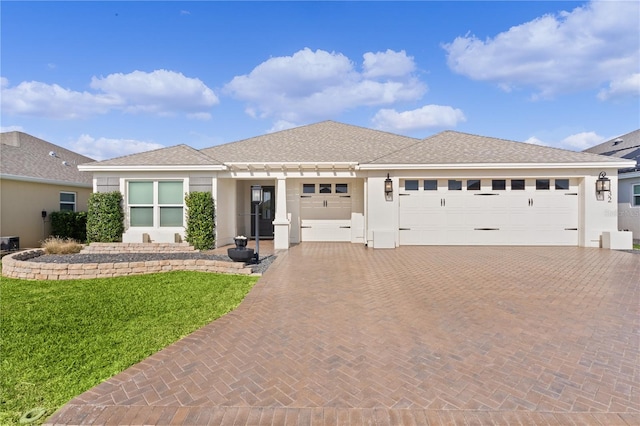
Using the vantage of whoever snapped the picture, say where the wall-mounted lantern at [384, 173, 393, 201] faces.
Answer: facing the viewer

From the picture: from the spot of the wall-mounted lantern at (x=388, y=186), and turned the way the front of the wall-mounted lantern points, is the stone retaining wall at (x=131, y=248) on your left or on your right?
on your right

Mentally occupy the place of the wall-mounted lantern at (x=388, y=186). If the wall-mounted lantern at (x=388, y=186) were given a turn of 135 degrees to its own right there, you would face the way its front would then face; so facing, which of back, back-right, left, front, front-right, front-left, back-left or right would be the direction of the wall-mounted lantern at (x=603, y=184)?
back-right

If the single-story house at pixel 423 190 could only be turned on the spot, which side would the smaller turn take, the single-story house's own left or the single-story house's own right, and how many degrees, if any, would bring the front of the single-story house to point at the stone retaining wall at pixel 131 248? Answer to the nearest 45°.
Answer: approximately 90° to the single-story house's own right

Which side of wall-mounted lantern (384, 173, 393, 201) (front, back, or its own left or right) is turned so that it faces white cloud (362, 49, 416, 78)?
back

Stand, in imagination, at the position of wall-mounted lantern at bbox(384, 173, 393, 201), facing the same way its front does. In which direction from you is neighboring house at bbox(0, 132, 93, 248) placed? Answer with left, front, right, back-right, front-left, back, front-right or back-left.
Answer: right

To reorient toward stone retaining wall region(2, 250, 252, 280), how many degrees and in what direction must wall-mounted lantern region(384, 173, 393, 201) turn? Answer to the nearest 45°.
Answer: approximately 45° to its right

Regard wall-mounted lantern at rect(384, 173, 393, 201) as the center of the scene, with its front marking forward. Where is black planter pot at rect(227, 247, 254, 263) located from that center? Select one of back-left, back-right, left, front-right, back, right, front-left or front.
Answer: front-right

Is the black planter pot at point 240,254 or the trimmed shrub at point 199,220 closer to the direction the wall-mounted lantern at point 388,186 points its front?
the black planter pot

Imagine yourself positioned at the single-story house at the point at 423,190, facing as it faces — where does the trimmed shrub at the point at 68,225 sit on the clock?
The trimmed shrub is roughly at 3 o'clock from the single-story house.
